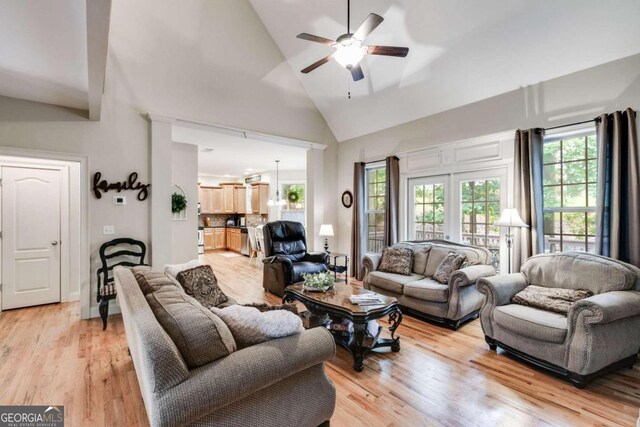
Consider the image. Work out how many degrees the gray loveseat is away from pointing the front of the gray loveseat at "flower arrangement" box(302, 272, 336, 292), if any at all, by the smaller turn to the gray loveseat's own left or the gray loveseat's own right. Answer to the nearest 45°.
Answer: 0° — it already faces it

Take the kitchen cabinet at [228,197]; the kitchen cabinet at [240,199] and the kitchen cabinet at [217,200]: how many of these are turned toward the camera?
3

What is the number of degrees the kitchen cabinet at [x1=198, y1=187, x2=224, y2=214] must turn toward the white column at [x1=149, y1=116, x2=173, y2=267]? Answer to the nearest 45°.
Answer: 0° — it already faces it

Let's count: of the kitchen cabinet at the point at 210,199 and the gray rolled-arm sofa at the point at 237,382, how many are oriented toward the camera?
1

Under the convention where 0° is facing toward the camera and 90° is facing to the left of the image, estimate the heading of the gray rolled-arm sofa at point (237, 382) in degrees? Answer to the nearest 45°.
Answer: approximately 225°

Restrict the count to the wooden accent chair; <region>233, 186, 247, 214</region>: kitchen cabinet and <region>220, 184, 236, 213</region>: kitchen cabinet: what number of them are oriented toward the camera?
3

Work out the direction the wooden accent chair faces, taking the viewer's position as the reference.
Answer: facing the viewer

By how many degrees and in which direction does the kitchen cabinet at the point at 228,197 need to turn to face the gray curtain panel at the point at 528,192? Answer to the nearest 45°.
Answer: approximately 45° to its left

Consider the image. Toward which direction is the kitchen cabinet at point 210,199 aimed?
toward the camera

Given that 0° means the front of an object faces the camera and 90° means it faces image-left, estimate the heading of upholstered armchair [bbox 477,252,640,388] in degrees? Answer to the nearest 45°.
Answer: approximately 45°

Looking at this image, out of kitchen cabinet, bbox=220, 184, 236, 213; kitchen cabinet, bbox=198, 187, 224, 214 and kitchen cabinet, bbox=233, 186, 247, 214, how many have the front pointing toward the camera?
3

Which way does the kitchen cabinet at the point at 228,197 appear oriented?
toward the camera

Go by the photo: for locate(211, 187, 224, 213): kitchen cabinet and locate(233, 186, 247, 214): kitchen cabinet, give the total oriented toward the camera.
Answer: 2
